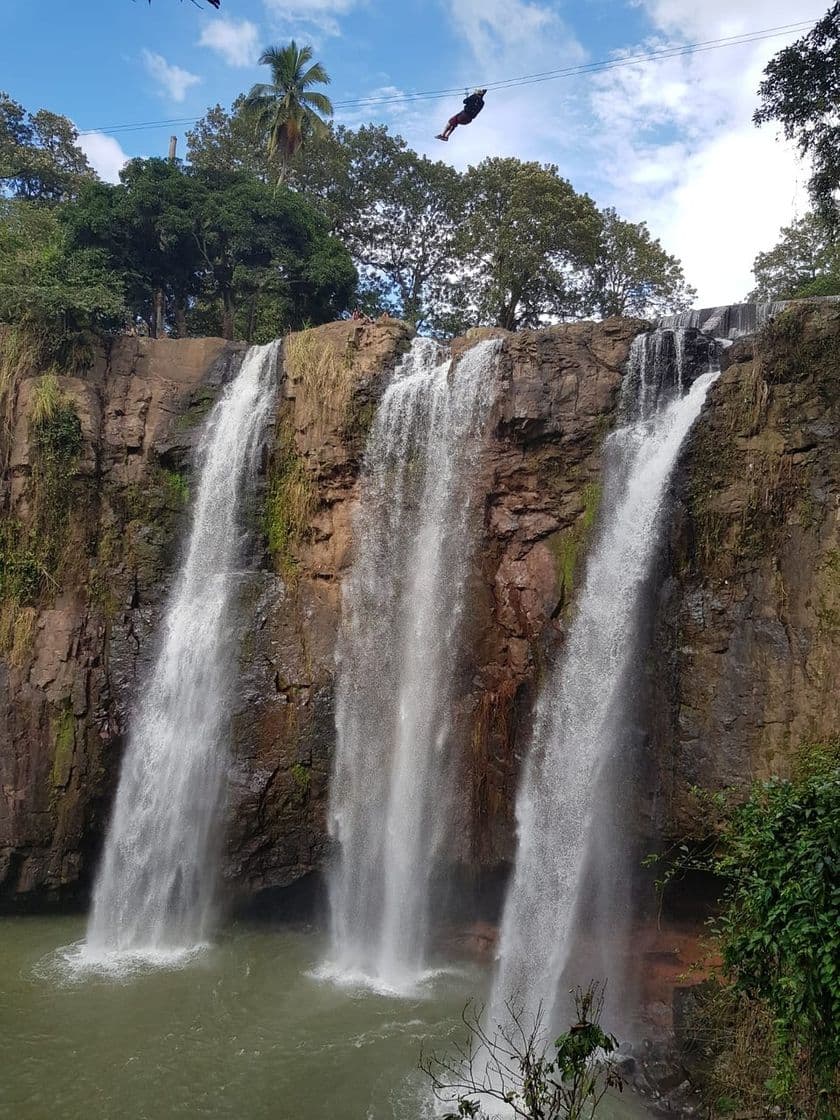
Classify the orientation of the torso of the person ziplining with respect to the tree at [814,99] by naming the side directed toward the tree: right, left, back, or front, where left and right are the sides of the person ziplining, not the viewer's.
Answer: back

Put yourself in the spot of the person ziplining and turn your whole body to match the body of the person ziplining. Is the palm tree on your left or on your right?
on your right

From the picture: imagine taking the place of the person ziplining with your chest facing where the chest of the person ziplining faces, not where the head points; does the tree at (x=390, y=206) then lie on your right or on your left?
on your right
